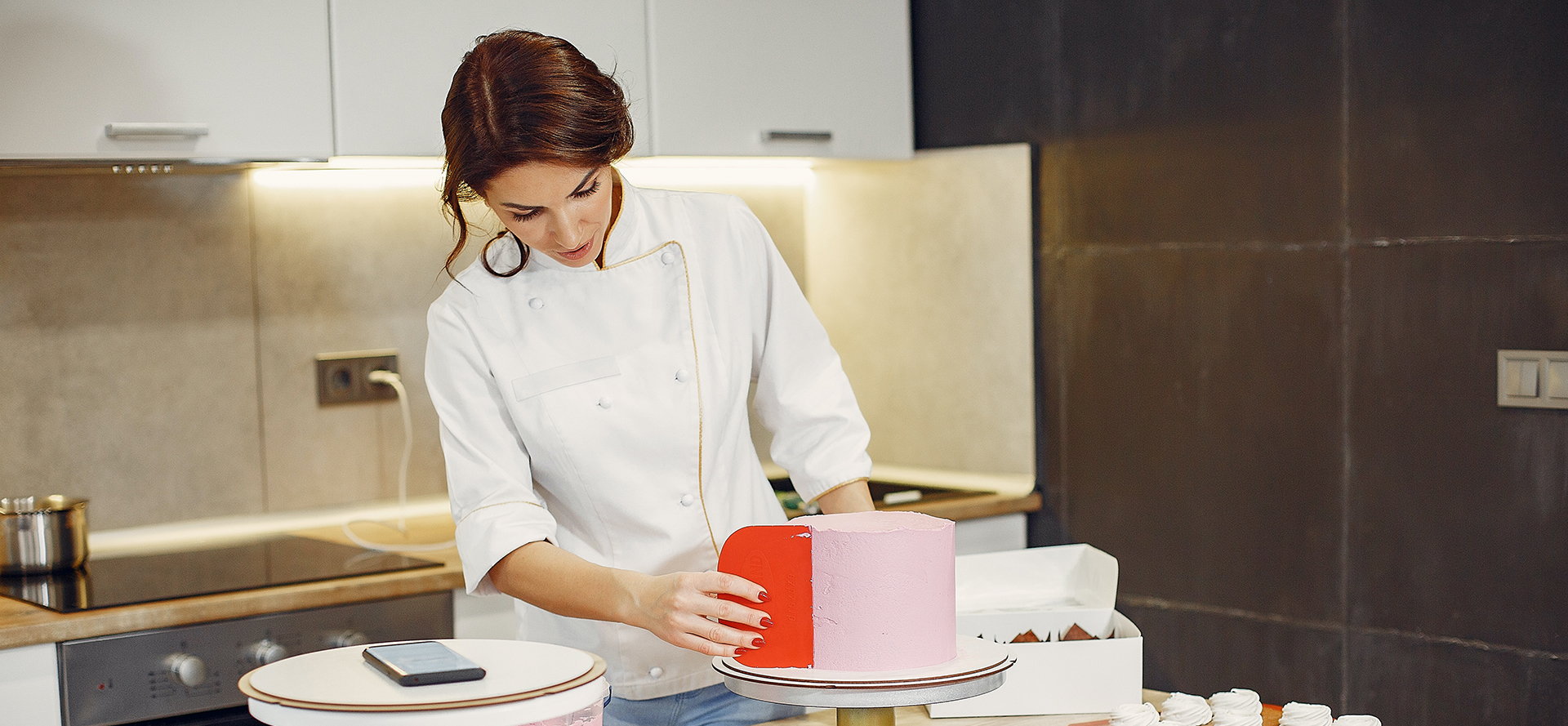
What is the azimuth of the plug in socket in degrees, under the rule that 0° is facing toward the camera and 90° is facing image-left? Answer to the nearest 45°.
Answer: approximately 0°

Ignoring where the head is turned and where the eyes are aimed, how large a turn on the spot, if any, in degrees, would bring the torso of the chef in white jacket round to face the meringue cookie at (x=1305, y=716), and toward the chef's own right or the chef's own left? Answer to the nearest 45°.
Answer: approximately 45° to the chef's own left

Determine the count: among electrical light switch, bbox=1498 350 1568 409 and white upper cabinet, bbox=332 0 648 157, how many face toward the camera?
2

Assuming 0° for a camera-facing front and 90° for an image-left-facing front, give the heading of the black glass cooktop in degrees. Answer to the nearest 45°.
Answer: approximately 315°

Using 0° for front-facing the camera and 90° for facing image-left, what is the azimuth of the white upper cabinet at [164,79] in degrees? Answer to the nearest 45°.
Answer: approximately 0°

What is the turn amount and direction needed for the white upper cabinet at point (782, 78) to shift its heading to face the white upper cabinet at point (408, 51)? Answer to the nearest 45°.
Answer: approximately 45° to its right
